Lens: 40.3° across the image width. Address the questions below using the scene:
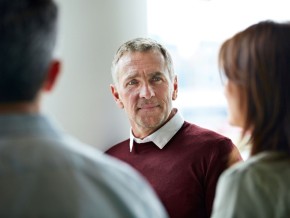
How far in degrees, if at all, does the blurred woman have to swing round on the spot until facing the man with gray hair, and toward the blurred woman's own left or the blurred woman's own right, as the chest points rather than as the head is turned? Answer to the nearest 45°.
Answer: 0° — they already face them

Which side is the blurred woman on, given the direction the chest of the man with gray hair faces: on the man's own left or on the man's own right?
on the man's own left

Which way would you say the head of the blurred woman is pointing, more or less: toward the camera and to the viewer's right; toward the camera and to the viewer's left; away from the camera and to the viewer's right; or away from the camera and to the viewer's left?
away from the camera and to the viewer's left

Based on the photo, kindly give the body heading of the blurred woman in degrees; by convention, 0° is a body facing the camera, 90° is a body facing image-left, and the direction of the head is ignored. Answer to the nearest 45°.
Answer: approximately 135°

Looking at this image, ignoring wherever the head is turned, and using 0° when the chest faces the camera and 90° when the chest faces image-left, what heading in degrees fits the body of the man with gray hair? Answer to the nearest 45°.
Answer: approximately 45°
